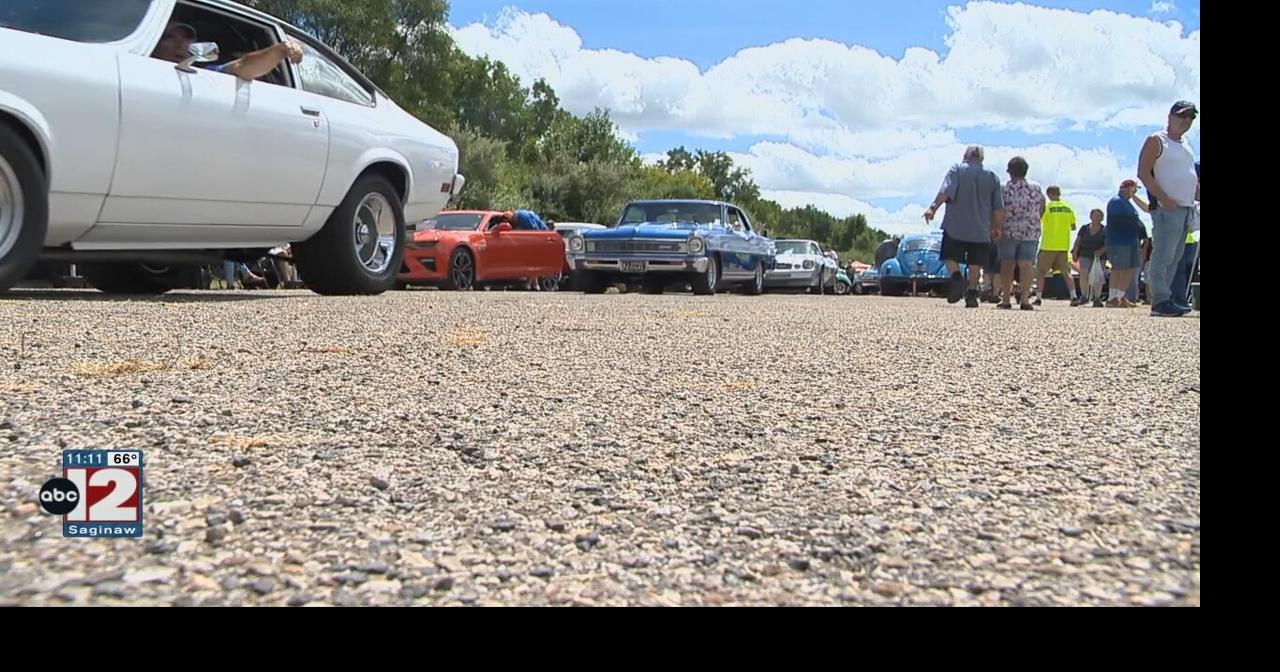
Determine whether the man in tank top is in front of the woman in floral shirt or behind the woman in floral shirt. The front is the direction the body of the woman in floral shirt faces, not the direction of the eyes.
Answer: behind

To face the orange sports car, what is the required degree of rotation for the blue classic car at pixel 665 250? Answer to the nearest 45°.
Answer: approximately 45° to its right

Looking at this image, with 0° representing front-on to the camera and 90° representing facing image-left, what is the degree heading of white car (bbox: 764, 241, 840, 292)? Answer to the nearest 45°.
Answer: approximately 45°

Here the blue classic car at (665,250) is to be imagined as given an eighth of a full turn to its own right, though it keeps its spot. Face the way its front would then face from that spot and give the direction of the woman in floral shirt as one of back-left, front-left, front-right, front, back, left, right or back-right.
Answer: back-left

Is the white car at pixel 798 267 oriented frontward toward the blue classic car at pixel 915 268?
no

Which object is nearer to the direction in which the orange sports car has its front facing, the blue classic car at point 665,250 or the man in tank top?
the man in tank top

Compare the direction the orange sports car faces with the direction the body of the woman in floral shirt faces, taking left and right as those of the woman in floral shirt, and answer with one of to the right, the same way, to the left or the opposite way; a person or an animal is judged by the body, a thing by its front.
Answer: the opposite way

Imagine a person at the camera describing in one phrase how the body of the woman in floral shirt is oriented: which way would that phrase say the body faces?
away from the camera

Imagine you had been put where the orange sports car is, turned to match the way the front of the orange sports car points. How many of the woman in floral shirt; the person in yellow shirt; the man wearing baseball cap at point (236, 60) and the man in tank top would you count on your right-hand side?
0

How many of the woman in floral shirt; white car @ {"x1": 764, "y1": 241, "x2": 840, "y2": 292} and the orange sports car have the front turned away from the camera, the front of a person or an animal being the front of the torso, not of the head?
1

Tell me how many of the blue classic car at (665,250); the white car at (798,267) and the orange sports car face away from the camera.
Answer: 0

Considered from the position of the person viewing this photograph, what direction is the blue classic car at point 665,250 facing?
facing the viewer and to the left of the viewer

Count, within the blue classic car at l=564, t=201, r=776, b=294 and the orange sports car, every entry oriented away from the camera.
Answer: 0

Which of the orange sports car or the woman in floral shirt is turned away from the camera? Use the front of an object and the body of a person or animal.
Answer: the woman in floral shirt

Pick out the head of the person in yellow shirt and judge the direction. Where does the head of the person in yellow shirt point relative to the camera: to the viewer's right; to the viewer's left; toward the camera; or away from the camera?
away from the camera

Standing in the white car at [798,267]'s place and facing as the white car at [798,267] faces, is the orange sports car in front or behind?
in front

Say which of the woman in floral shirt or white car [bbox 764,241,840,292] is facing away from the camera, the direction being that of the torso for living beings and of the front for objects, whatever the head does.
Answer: the woman in floral shirt

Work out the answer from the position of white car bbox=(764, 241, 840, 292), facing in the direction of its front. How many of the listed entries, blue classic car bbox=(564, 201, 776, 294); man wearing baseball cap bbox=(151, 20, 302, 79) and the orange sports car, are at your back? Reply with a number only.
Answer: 0
